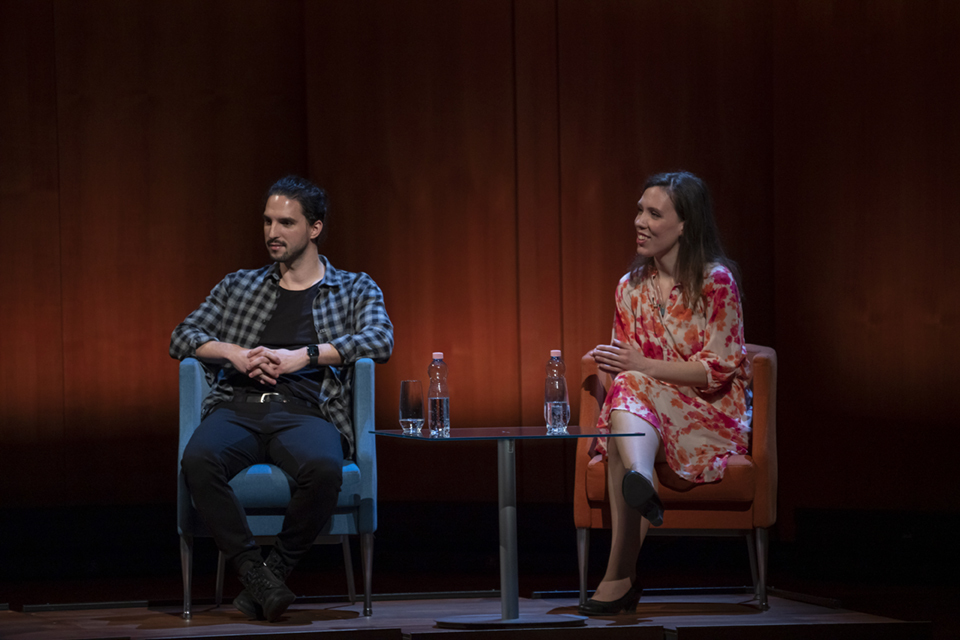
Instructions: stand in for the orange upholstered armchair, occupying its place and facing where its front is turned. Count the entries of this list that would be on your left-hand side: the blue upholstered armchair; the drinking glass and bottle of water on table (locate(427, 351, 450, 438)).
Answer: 0

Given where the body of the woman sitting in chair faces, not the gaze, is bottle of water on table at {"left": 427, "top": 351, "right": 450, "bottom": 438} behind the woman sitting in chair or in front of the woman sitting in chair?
in front

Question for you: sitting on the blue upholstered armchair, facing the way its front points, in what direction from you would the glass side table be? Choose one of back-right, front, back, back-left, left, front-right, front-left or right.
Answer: front-left

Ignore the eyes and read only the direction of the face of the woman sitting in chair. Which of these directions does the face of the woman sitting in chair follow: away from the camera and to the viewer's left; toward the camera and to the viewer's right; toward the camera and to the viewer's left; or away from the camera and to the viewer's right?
toward the camera and to the viewer's left

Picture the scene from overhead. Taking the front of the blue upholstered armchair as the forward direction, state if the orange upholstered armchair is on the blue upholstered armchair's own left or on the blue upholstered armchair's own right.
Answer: on the blue upholstered armchair's own left

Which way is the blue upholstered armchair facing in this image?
toward the camera

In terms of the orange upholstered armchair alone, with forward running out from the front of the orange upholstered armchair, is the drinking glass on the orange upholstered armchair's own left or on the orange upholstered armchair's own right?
on the orange upholstered armchair's own right

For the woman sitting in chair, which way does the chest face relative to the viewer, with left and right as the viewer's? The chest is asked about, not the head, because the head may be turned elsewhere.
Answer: facing the viewer and to the left of the viewer

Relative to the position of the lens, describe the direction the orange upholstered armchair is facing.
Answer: facing the viewer

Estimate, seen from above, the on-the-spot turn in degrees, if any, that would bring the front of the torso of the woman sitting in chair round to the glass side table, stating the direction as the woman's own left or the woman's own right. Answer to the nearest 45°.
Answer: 0° — they already face it

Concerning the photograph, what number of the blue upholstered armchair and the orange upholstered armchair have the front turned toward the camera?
2

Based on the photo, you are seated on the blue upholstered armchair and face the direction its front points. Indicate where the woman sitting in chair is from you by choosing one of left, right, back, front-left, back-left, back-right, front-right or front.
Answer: left

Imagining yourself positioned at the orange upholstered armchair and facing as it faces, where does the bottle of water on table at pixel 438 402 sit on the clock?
The bottle of water on table is roughly at 2 o'clock from the orange upholstered armchair.

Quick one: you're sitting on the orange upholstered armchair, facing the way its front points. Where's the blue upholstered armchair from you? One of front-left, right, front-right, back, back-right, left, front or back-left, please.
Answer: right
